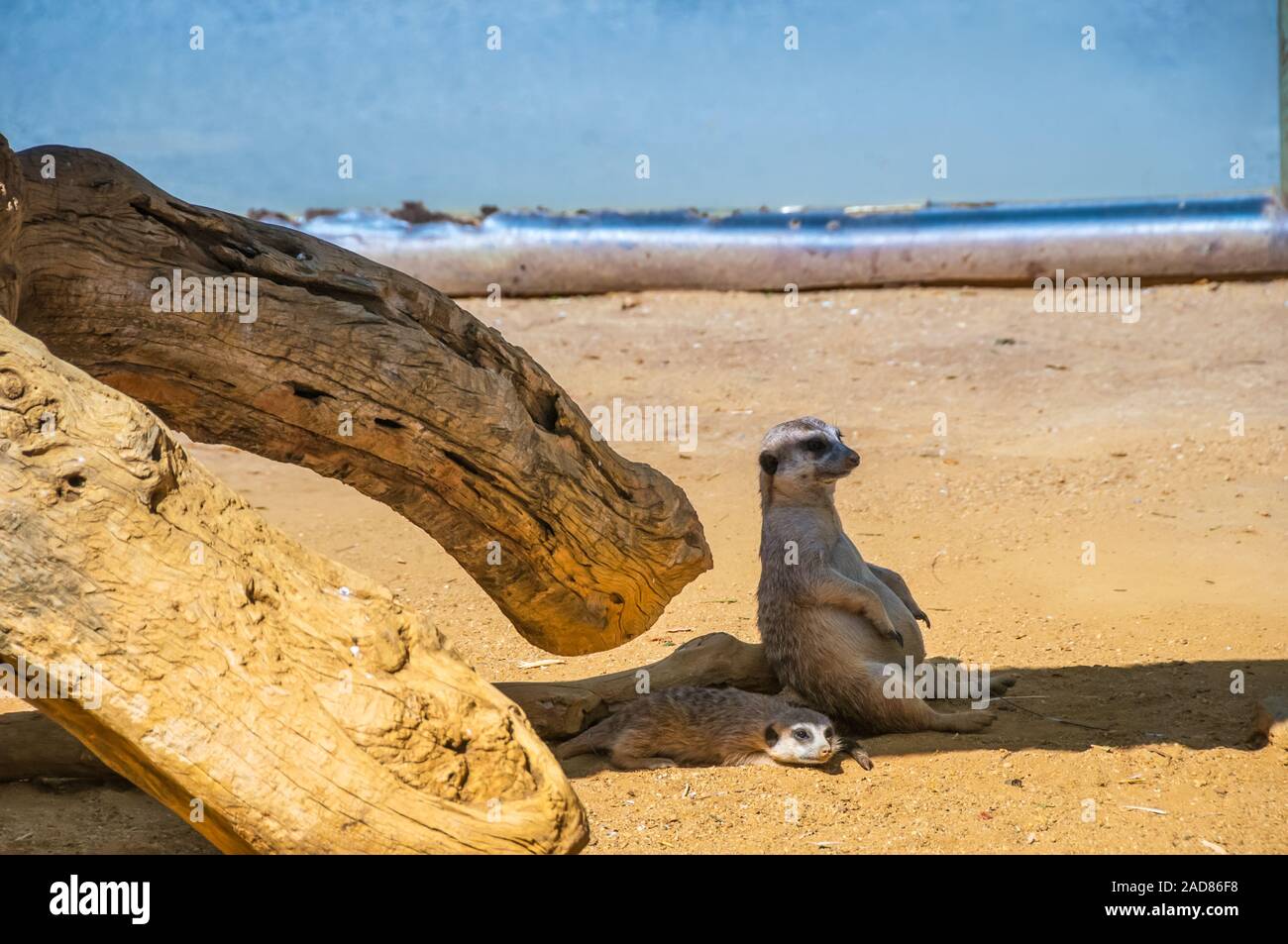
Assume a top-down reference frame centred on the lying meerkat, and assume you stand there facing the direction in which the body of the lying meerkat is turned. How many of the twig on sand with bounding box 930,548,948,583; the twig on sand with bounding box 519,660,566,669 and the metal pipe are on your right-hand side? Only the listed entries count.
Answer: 0

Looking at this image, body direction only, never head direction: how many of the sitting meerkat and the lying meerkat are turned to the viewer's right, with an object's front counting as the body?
2

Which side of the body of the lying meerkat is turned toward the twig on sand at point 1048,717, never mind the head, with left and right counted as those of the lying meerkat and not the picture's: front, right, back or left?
front

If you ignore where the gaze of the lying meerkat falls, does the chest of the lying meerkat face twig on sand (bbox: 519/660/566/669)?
no

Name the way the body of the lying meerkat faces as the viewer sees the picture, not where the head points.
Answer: to the viewer's right

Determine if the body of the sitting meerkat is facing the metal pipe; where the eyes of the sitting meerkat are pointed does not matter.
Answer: no

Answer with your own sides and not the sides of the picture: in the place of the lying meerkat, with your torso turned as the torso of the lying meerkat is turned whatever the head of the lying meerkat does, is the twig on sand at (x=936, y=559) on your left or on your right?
on your left

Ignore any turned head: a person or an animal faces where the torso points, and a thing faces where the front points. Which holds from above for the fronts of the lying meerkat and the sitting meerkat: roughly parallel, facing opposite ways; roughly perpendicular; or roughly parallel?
roughly parallel

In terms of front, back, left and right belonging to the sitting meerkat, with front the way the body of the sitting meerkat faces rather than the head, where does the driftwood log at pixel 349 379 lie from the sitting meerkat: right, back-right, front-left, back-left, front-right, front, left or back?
back-right

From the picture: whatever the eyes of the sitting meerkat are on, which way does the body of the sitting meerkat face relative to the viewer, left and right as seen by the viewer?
facing to the right of the viewer

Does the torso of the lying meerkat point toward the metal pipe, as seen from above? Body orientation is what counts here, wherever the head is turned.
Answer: no
